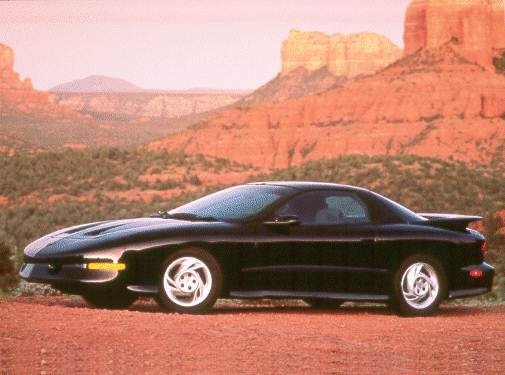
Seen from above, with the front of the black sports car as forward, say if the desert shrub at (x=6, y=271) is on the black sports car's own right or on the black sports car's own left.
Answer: on the black sports car's own right

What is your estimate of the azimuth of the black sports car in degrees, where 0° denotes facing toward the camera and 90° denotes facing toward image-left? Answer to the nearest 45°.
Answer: approximately 45°
